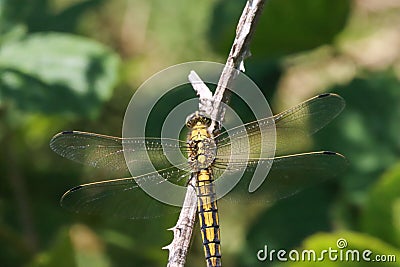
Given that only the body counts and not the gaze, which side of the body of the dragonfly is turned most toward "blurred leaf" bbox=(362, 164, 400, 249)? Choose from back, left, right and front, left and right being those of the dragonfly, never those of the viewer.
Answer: right

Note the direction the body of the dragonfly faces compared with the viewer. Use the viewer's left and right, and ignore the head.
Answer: facing away from the viewer
